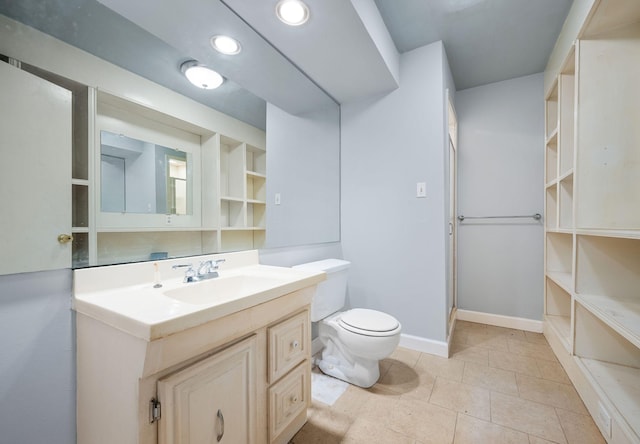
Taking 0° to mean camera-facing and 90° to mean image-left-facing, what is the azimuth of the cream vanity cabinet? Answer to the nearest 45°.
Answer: approximately 315°

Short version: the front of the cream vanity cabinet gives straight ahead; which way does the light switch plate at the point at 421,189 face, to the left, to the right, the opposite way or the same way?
to the right

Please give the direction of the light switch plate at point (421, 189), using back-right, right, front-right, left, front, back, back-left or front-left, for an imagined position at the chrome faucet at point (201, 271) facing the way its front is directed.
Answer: front-left

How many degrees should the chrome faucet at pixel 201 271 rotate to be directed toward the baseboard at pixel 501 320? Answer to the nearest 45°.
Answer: approximately 45° to its left

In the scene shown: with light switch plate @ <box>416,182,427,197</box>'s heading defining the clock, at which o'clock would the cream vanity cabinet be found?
The cream vanity cabinet is roughly at 1 o'clock from the light switch plate.

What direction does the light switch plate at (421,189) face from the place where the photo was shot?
facing the viewer

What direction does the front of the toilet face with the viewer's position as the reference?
facing the viewer and to the right of the viewer

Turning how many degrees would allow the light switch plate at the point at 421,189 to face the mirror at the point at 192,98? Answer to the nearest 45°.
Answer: approximately 45° to its right

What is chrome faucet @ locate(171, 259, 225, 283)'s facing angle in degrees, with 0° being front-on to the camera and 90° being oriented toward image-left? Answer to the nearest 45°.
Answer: approximately 315°
